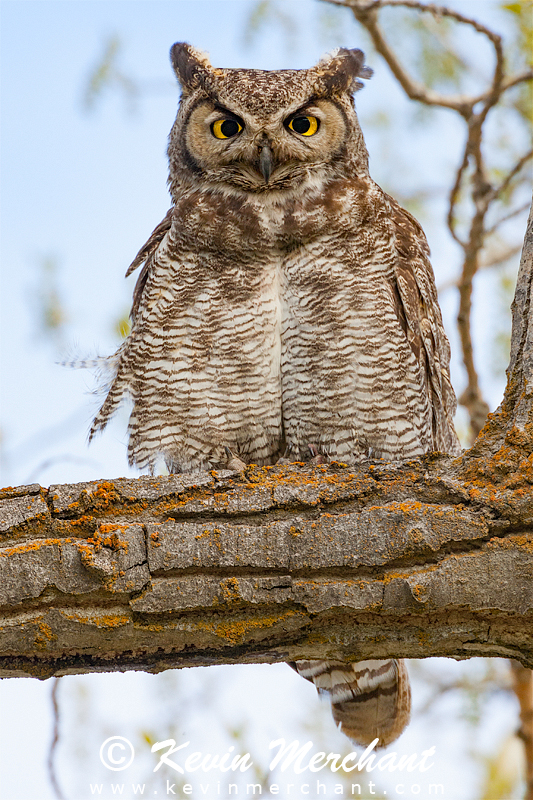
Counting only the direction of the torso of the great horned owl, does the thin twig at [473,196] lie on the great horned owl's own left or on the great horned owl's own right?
on the great horned owl's own left

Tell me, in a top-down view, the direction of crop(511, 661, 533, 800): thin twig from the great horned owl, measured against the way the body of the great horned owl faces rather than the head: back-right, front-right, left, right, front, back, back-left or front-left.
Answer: back-left

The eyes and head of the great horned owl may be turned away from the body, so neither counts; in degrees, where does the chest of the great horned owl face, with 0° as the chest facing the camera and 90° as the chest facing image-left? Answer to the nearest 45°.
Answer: approximately 0°
